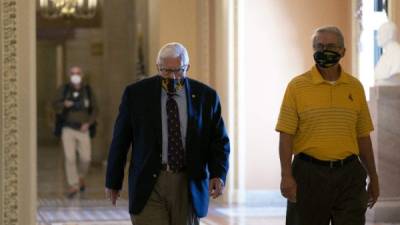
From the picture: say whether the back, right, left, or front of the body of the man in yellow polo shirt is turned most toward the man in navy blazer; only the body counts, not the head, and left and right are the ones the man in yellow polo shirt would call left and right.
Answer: right

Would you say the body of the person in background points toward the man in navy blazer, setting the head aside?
yes

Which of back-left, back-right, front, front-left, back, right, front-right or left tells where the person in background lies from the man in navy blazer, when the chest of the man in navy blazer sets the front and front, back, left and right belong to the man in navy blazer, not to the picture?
back

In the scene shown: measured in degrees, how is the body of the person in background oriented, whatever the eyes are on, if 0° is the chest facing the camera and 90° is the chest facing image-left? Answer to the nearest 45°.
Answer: approximately 0°

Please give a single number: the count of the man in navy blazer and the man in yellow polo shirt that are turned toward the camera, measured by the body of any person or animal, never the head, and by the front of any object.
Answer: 2

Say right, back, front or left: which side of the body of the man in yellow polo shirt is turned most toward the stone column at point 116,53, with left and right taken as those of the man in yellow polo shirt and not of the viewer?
back
